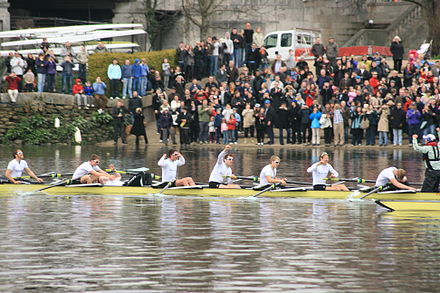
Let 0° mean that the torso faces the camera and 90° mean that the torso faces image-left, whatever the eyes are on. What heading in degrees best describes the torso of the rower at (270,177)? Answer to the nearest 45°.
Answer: approximately 270°

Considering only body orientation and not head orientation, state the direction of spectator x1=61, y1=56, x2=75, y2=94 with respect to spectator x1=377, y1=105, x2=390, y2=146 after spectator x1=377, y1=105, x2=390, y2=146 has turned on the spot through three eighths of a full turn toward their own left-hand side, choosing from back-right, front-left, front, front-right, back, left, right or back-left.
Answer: back-left

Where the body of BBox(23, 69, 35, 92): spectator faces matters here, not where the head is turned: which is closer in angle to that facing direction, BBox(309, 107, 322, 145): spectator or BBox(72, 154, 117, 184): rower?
the rower

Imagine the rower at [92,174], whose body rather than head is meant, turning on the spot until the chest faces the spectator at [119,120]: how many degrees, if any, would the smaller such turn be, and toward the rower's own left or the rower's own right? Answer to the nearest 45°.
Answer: approximately 90° to the rower's own left

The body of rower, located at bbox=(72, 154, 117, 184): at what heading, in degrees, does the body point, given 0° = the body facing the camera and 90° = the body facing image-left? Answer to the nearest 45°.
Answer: approximately 270°

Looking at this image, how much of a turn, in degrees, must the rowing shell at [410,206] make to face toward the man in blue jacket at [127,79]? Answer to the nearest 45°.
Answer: approximately 45° to its right

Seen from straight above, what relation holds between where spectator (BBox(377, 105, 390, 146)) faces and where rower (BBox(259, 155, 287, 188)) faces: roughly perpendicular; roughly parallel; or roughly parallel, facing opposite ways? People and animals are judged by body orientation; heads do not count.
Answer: roughly perpendicular

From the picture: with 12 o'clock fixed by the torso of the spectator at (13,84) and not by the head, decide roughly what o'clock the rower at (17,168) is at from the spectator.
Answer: The rower is roughly at 12 o'clock from the spectator.

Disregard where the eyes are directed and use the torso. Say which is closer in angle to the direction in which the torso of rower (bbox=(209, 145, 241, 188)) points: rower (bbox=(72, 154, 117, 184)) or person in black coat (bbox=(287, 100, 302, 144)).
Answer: the person in black coat

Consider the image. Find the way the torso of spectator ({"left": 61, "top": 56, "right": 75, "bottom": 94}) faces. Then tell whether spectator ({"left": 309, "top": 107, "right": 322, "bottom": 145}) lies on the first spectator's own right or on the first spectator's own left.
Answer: on the first spectator's own left

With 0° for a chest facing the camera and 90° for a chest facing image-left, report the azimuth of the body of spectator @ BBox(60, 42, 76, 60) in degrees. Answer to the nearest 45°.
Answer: approximately 0°

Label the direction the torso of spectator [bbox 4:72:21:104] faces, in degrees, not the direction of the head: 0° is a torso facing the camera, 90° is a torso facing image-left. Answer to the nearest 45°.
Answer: approximately 0°
